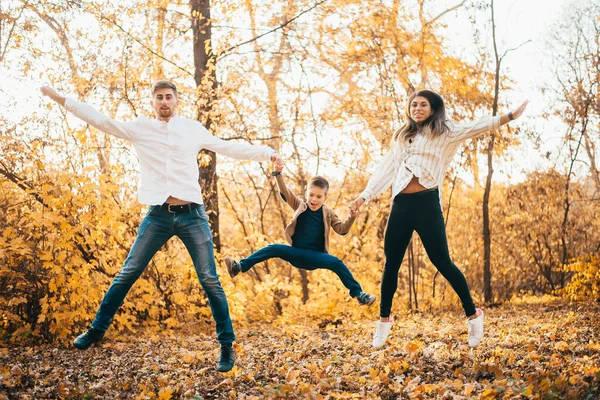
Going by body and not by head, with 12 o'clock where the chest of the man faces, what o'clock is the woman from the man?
The woman is roughly at 9 o'clock from the man.

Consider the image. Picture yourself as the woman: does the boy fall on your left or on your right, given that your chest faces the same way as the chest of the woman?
on your right

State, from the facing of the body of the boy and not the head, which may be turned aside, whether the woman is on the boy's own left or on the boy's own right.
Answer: on the boy's own left

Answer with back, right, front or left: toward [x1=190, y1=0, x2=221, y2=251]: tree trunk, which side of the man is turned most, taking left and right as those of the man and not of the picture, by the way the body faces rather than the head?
back

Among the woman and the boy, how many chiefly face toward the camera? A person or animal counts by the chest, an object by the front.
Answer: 2

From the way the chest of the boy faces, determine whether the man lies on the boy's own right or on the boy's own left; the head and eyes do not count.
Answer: on the boy's own right
